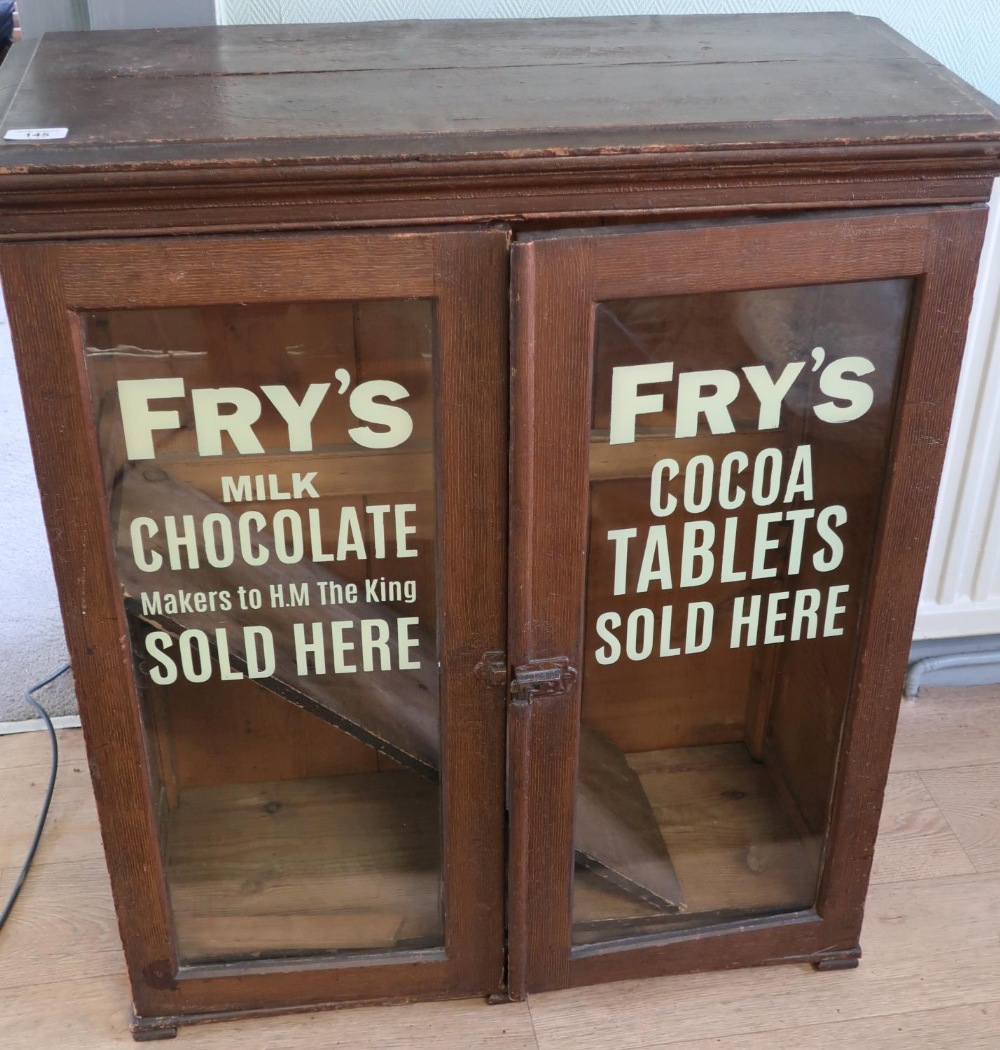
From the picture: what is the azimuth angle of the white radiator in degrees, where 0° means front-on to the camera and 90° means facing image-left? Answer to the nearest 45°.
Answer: approximately 0°

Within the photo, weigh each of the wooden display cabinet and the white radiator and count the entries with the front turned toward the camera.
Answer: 2

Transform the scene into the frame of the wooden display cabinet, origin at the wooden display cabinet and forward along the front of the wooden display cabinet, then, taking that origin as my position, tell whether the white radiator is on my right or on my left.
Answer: on my left

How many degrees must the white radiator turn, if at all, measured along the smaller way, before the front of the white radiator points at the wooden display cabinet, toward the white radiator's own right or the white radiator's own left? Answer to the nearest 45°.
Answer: approximately 45° to the white radiator's own right

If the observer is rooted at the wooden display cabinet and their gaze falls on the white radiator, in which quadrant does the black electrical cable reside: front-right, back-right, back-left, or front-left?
back-left

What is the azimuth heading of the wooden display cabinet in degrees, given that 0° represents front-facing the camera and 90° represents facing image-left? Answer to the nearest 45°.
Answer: approximately 0°

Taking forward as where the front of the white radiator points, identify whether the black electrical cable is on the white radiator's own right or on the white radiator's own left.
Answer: on the white radiator's own right

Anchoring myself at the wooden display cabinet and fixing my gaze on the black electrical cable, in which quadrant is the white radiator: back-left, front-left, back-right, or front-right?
back-right
